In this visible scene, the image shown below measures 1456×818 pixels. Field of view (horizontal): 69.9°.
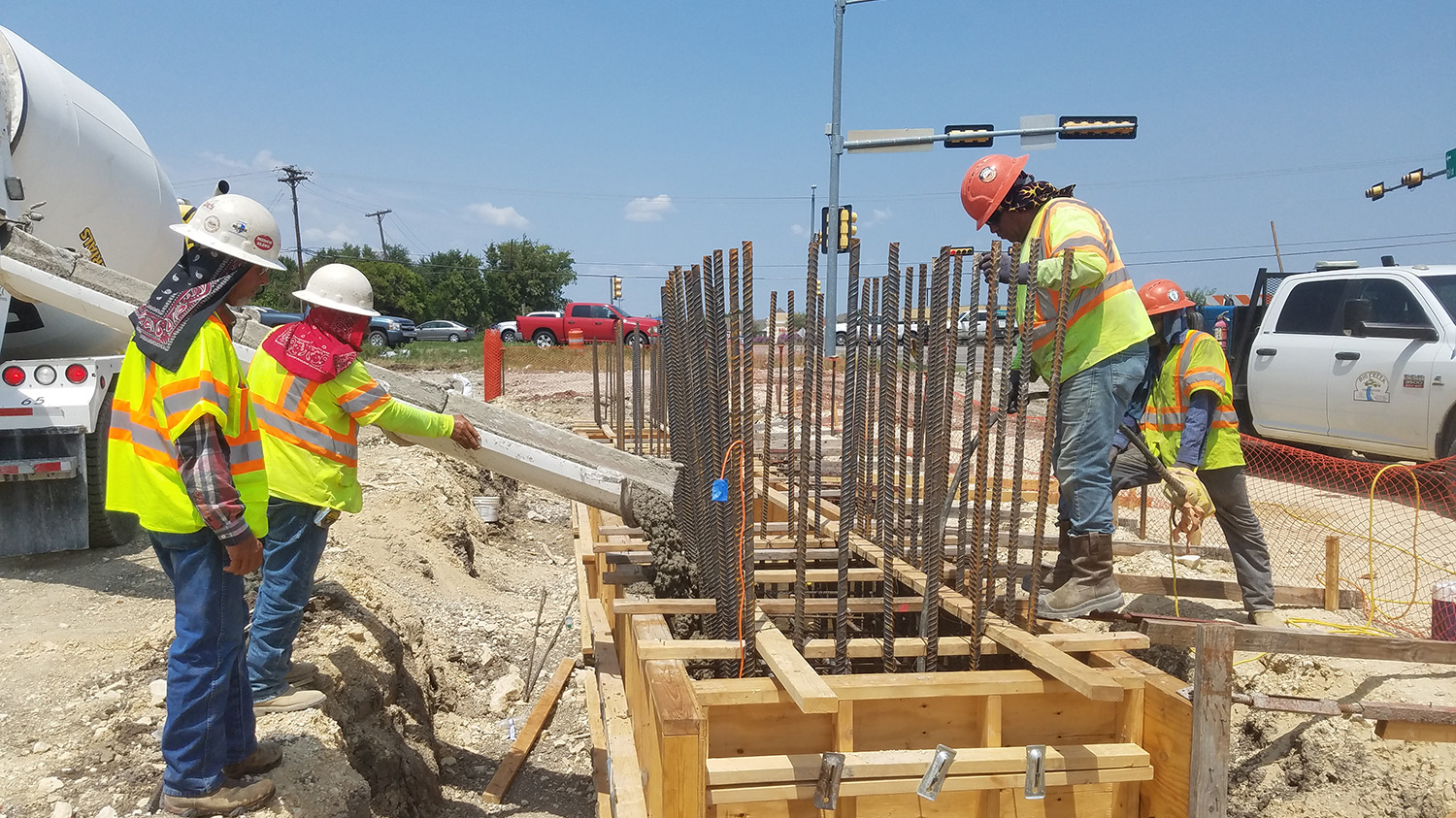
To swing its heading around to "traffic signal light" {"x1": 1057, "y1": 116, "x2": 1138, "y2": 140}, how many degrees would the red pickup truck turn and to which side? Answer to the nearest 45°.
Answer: approximately 90° to its right

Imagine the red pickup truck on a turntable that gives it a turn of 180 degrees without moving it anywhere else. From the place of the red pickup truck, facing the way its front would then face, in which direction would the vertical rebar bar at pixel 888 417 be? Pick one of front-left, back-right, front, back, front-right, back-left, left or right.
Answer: left

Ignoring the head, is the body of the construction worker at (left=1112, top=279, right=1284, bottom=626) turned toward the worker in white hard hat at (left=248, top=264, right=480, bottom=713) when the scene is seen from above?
yes

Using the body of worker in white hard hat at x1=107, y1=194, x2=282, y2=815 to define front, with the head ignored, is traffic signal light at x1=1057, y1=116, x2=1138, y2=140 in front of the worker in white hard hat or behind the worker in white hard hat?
in front

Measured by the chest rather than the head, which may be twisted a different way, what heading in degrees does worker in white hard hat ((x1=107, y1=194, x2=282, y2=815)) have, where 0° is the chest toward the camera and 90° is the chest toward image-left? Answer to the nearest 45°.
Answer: approximately 270°

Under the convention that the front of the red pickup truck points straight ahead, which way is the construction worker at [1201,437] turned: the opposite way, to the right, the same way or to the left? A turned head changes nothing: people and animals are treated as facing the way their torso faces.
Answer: the opposite way

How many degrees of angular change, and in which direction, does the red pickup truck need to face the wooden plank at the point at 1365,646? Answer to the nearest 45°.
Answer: approximately 90° to its right

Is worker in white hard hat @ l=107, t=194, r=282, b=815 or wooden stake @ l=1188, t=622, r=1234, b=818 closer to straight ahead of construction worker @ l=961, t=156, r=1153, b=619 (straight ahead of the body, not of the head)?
the worker in white hard hat

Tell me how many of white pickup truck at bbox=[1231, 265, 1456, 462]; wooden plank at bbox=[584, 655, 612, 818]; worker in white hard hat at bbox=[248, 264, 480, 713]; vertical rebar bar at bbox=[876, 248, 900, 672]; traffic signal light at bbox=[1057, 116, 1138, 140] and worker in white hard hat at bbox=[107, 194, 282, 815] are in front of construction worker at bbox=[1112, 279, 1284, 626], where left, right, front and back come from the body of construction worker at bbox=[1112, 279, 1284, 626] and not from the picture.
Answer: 4

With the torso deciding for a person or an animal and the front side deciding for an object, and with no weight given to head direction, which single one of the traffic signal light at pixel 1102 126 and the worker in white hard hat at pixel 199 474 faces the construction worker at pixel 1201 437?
the worker in white hard hat

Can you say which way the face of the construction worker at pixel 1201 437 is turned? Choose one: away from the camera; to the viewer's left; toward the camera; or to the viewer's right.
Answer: to the viewer's left

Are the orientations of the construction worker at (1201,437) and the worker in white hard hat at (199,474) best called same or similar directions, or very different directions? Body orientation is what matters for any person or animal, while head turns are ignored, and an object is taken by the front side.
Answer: very different directions

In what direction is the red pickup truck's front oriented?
to the viewer's right

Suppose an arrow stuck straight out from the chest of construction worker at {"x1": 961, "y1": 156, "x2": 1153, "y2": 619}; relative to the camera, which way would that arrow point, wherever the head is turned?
to the viewer's left

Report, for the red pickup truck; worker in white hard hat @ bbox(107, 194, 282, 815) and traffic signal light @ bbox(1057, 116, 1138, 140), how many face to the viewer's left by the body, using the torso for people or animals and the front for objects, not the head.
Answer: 0

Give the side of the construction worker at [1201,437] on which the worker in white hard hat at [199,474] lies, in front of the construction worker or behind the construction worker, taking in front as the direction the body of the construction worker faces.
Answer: in front
